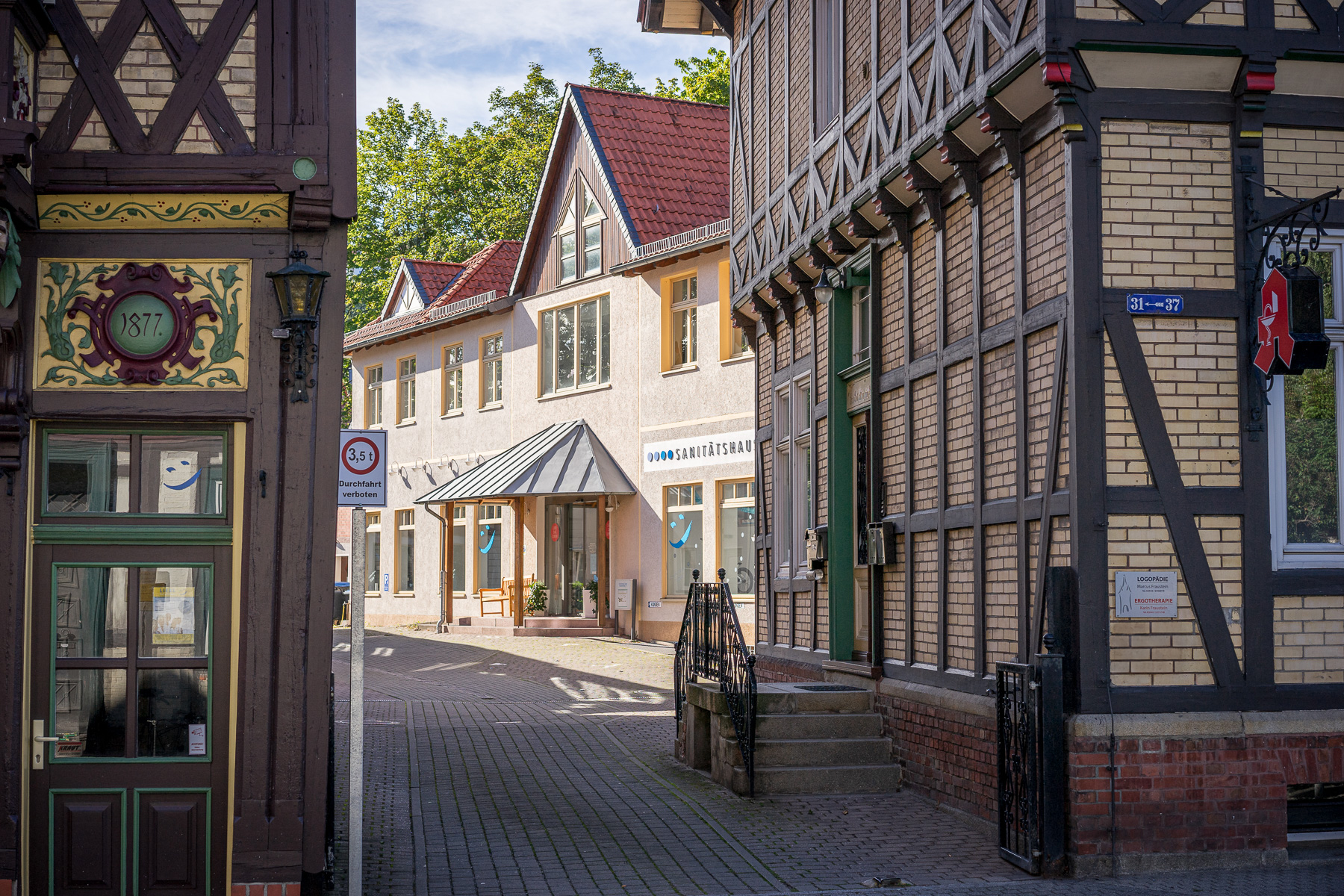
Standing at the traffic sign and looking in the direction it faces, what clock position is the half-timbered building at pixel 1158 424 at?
The half-timbered building is roughly at 9 o'clock from the traffic sign.

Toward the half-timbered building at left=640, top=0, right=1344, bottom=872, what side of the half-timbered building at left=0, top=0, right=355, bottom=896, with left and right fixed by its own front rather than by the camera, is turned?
left

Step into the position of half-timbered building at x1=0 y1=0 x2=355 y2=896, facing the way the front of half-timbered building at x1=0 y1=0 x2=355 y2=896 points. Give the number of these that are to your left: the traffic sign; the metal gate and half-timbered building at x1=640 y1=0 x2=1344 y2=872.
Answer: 3

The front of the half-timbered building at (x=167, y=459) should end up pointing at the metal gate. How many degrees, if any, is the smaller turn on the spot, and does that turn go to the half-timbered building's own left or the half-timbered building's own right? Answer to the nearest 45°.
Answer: approximately 90° to the half-timbered building's own left

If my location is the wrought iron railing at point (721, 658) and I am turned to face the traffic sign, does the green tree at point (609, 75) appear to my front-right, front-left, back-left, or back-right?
back-right

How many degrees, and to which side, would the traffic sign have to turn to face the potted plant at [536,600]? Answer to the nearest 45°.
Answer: approximately 180°

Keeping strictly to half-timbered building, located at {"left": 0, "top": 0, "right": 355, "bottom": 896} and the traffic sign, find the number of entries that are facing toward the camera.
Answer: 2

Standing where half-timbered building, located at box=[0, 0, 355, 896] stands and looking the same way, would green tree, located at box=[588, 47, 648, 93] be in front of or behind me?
behind
